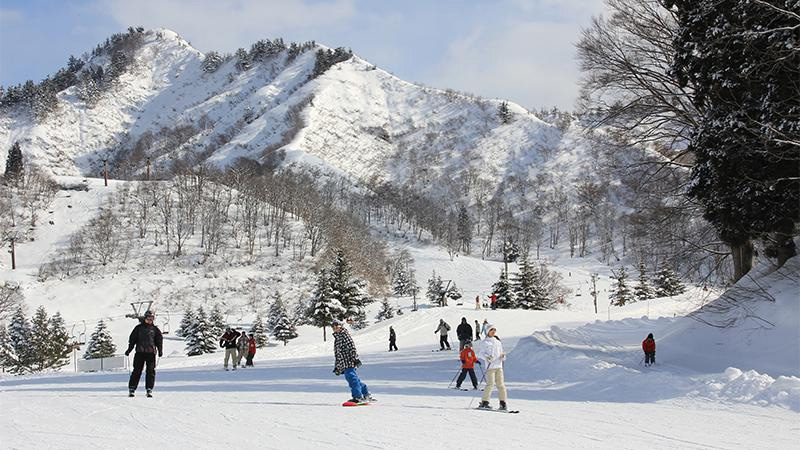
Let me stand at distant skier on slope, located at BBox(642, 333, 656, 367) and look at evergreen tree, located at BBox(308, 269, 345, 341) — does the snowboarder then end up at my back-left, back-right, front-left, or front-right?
back-left

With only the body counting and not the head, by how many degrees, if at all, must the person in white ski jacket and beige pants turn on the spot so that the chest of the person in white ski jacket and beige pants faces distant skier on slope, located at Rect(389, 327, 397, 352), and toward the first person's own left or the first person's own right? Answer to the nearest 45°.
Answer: approximately 180°

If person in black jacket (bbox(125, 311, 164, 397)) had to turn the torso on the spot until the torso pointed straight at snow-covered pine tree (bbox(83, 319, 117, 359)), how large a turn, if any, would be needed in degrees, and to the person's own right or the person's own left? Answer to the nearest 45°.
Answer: approximately 180°

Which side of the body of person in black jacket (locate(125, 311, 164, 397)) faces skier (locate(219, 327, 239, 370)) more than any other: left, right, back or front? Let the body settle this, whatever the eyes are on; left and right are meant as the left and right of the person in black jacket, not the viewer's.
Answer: back

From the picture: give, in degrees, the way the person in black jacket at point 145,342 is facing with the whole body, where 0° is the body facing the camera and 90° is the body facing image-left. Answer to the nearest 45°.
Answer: approximately 0°

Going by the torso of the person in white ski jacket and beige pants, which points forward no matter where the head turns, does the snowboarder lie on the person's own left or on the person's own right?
on the person's own right

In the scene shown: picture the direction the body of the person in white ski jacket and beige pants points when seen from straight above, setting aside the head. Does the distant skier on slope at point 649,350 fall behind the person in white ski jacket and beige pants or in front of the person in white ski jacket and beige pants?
behind

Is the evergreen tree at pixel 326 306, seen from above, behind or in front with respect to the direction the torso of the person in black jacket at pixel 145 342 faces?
behind

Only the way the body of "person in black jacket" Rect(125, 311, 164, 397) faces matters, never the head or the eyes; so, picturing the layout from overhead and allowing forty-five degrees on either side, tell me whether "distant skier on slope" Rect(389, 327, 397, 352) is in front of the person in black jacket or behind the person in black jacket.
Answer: behind

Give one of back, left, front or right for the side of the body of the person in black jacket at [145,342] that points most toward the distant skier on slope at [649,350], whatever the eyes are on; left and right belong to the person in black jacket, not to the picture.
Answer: left

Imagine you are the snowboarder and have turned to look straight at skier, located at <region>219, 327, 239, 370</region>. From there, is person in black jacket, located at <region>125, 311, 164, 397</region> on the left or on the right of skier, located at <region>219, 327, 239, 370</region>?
left

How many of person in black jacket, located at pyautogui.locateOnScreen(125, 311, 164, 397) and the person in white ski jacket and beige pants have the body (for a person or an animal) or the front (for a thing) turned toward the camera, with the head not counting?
2
